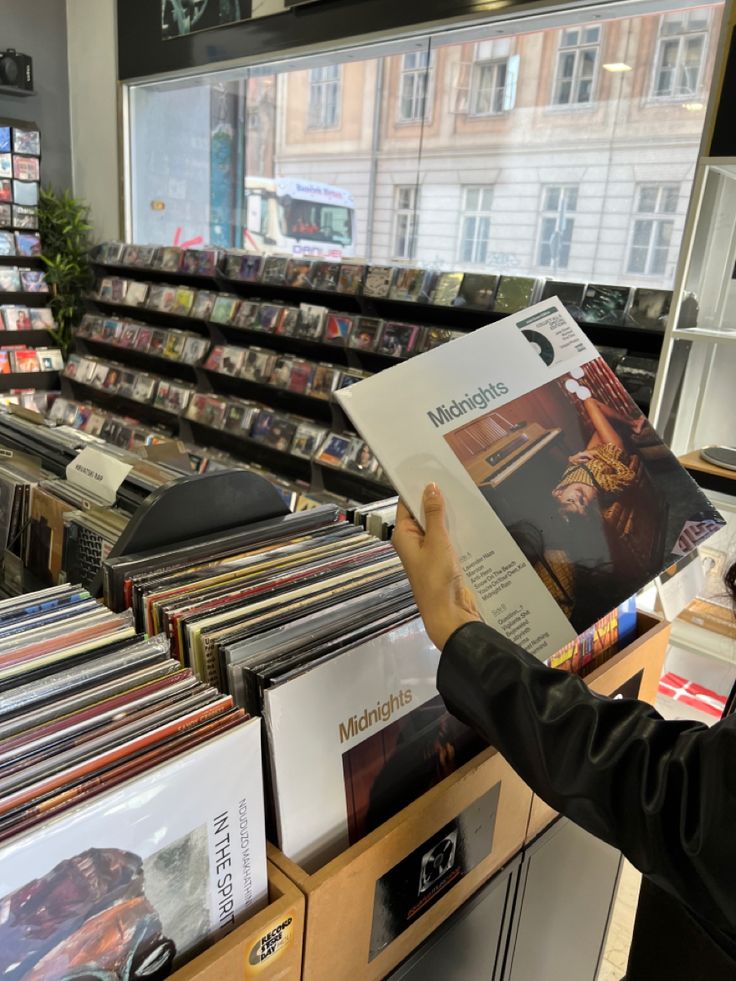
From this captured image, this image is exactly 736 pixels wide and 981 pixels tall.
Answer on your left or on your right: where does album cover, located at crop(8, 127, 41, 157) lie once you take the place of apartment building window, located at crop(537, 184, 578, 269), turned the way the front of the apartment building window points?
on your right

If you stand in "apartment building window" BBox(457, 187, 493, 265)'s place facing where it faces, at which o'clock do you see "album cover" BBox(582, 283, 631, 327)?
The album cover is roughly at 11 o'clock from the apartment building window.

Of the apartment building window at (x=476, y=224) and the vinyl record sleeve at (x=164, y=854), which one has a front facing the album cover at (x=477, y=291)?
the apartment building window

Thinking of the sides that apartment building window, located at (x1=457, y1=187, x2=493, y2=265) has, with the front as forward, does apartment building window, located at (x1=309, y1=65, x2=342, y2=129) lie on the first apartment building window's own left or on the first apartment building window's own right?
on the first apartment building window's own right

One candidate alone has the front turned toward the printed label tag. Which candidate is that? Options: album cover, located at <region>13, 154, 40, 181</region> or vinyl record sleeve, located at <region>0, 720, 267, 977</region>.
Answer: the album cover
